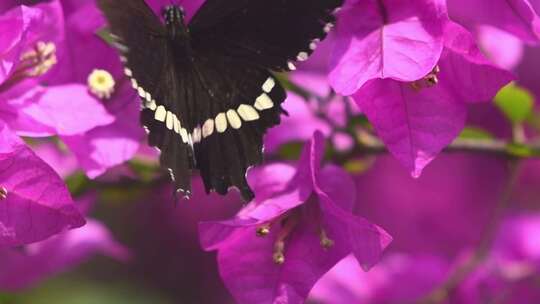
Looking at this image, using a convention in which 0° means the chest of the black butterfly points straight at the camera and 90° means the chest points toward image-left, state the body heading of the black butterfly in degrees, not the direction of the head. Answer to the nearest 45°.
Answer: approximately 180°

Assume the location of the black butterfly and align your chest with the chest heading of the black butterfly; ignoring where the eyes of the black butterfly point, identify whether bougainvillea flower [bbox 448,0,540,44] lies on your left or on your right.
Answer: on your right

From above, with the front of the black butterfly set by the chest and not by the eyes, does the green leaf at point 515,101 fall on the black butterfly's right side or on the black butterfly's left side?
on the black butterfly's right side

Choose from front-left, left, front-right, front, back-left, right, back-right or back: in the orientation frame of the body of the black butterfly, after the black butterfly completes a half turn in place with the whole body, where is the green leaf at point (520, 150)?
left
